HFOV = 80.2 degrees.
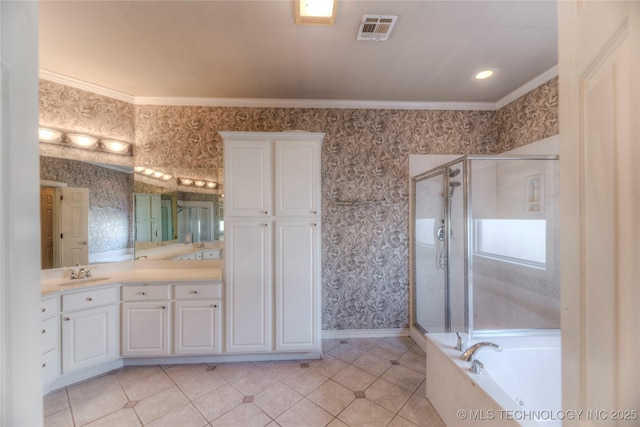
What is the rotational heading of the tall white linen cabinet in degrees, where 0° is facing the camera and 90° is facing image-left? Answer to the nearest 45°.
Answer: approximately 0°

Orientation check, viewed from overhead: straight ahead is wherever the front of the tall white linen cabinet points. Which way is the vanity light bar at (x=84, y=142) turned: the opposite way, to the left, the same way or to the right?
to the left

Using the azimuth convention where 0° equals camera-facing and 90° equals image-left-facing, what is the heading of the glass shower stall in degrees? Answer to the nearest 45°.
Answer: approximately 45°

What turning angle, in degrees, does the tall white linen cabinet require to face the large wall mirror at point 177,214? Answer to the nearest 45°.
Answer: approximately 135° to its right

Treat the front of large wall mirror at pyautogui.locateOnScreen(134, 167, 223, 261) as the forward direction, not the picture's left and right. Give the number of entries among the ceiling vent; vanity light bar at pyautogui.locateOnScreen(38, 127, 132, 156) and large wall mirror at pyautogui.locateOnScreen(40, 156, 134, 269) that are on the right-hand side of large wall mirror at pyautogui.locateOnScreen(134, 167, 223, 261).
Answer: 2

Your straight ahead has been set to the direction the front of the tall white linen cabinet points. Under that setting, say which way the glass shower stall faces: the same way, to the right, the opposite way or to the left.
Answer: to the right
